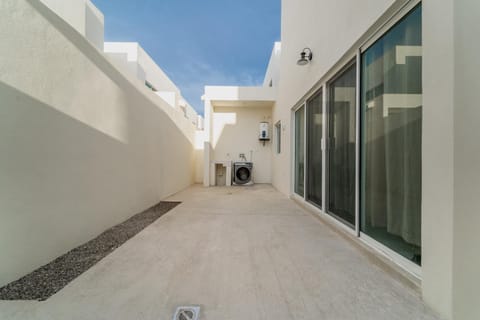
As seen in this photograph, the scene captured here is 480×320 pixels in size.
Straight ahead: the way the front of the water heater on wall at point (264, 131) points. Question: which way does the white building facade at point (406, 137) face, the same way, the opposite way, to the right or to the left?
to the right

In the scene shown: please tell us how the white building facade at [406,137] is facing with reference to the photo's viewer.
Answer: facing to the left of the viewer

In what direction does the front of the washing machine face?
toward the camera

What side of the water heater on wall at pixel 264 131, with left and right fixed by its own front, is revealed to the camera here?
front
